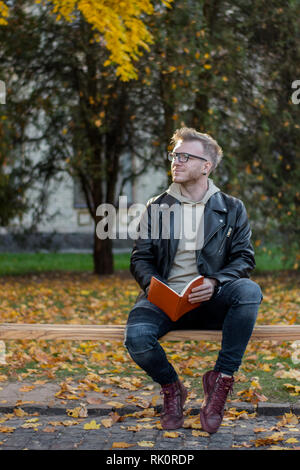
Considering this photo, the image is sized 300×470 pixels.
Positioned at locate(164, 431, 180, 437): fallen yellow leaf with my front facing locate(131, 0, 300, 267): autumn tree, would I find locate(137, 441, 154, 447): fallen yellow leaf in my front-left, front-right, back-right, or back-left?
back-left

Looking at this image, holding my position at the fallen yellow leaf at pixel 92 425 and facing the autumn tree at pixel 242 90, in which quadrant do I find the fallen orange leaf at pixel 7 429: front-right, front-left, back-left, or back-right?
back-left

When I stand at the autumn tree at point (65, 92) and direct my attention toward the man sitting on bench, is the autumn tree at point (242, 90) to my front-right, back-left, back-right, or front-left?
front-left

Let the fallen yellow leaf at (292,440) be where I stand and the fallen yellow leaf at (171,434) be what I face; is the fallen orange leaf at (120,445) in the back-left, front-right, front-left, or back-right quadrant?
front-left

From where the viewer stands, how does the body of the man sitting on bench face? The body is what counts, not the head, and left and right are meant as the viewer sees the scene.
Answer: facing the viewer

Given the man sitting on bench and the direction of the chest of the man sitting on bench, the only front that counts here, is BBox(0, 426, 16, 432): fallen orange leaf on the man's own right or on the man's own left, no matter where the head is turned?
on the man's own right

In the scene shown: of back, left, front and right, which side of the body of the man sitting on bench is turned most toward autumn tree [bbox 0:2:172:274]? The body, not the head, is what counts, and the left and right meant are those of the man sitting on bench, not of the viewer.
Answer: back
